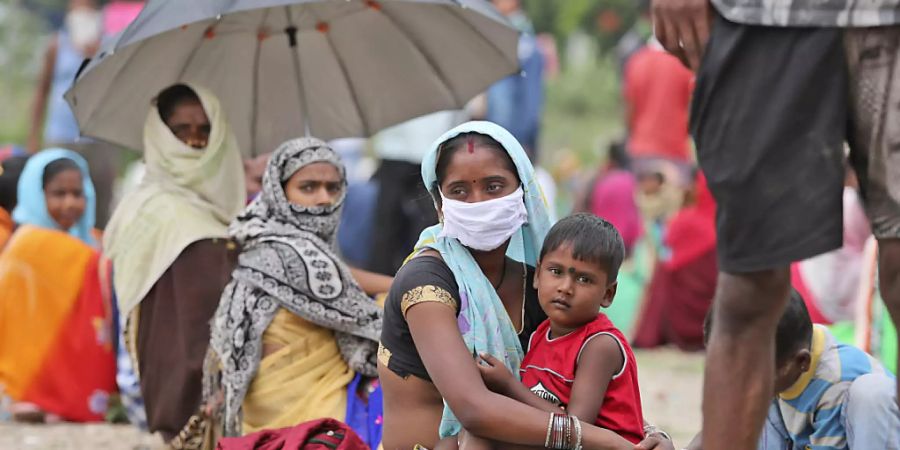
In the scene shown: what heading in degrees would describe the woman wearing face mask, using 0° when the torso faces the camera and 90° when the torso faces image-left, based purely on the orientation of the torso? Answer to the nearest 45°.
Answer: approximately 315°

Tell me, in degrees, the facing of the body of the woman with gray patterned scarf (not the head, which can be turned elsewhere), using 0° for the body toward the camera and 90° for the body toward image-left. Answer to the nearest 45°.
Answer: approximately 315°

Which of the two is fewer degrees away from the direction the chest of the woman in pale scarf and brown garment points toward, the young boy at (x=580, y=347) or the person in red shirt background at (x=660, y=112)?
the young boy

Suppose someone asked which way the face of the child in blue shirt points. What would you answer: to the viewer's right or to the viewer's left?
to the viewer's left

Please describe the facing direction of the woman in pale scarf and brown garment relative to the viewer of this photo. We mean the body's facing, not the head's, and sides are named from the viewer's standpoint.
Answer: facing the viewer and to the right of the viewer
